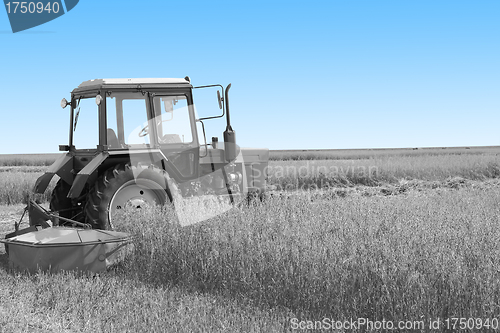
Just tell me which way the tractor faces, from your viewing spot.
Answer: facing away from the viewer and to the right of the viewer
